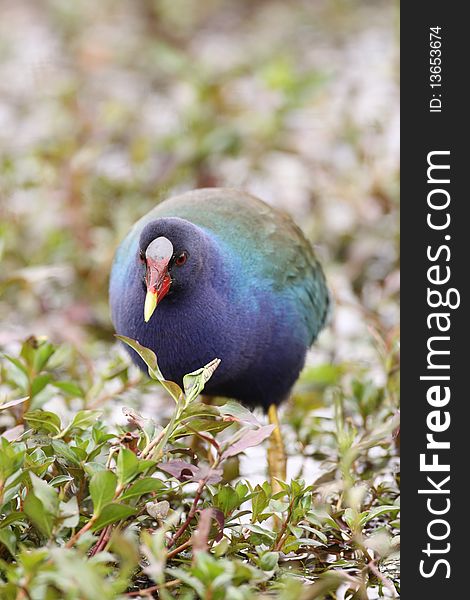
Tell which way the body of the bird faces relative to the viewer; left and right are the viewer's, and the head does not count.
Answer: facing the viewer and to the left of the viewer
